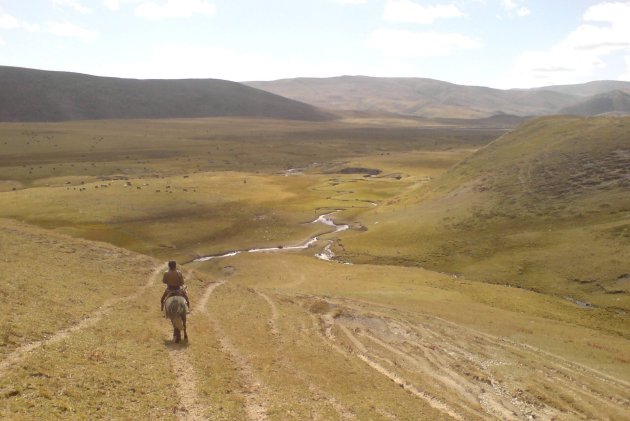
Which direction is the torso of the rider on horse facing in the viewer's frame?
away from the camera

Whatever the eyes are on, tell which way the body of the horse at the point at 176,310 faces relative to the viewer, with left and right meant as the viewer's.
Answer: facing away from the viewer
